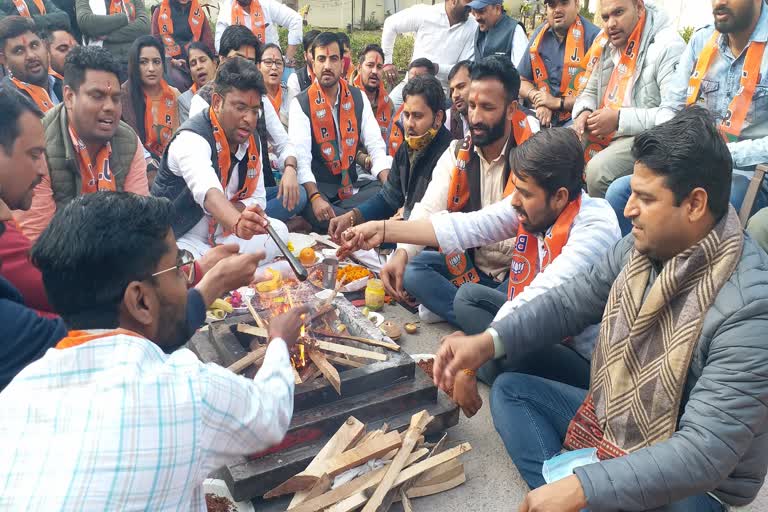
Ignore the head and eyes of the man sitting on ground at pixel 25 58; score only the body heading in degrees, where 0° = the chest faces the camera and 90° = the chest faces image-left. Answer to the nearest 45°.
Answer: approximately 315°

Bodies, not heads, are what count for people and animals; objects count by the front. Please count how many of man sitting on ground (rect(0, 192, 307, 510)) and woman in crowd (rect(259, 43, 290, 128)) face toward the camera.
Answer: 1

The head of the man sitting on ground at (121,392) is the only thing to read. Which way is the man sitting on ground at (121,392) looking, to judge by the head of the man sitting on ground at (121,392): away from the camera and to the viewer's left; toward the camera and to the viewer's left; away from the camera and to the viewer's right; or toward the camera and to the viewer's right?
away from the camera and to the viewer's right

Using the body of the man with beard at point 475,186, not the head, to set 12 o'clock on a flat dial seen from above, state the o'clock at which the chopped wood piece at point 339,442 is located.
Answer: The chopped wood piece is roughly at 11 o'clock from the man with beard.

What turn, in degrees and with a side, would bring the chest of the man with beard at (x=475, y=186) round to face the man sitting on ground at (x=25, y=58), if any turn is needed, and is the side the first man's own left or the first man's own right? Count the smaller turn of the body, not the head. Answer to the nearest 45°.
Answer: approximately 45° to the first man's own right

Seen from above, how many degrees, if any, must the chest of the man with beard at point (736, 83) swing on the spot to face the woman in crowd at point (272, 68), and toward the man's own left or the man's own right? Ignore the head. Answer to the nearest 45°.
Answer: approximately 45° to the man's own right

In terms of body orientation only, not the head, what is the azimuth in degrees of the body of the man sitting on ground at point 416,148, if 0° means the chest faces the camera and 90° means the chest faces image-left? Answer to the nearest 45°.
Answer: approximately 45°

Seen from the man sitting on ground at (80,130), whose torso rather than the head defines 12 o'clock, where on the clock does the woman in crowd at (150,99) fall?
The woman in crowd is roughly at 8 o'clock from the man sitting on ground.
